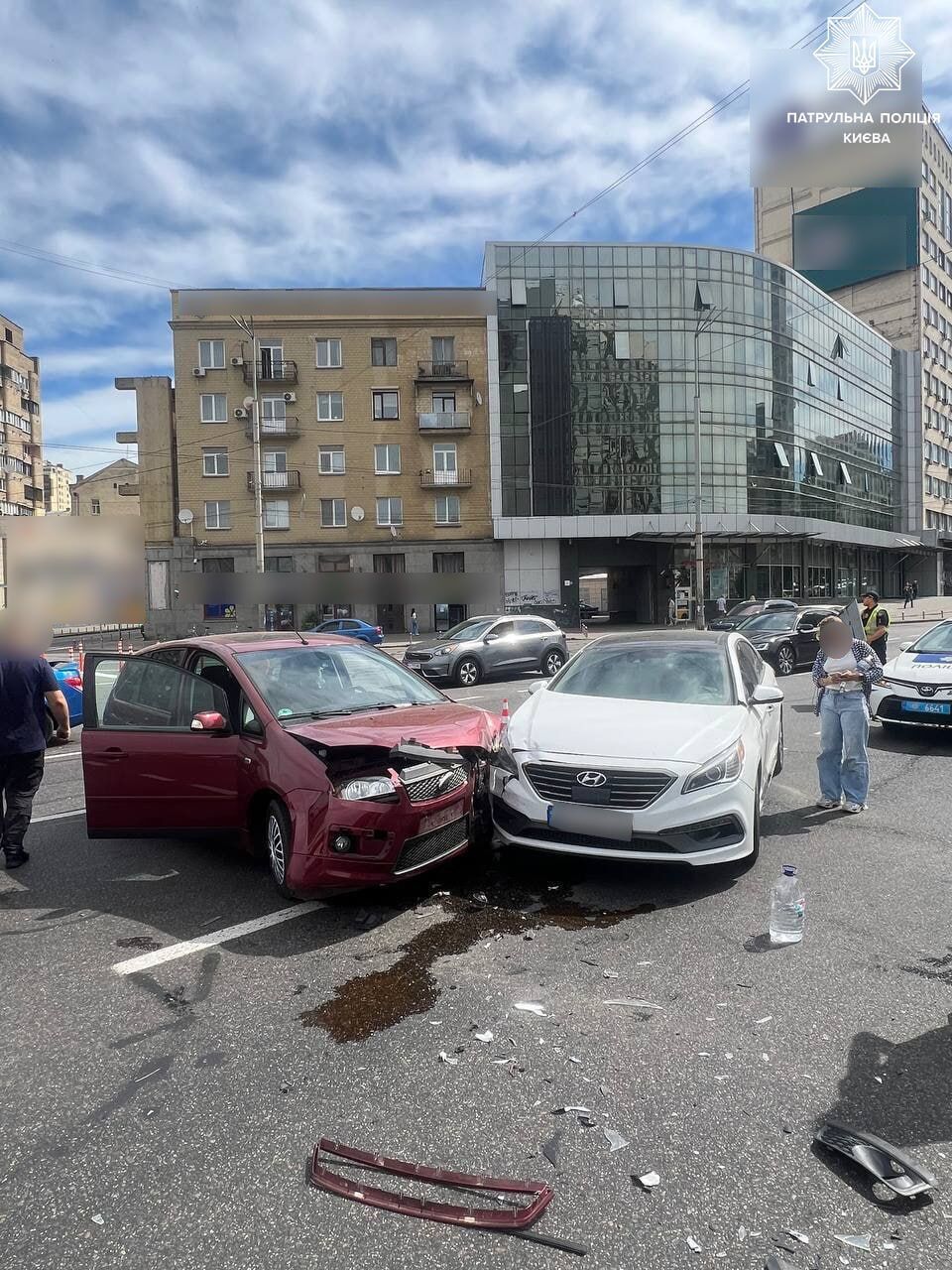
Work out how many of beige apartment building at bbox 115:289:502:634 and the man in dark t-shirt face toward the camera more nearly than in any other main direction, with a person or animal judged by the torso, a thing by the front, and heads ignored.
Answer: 1

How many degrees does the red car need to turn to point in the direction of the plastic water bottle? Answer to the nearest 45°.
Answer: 0° — it already faces it

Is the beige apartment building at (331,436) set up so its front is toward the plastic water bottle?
yes

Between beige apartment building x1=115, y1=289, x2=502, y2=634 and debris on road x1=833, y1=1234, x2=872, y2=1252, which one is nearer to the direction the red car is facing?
the debris on road

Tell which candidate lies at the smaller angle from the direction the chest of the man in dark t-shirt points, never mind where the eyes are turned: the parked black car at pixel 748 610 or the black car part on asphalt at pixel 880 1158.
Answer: the parked black car

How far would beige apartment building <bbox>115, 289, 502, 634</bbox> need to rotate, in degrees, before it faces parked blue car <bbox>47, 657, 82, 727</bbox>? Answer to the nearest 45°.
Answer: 0° — it already faces it

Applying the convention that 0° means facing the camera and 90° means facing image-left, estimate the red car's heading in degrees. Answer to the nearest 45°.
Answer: approximately 315°

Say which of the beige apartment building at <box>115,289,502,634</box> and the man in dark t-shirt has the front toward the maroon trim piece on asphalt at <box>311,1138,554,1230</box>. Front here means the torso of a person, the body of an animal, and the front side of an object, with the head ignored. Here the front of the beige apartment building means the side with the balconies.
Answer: the beige apartment building
